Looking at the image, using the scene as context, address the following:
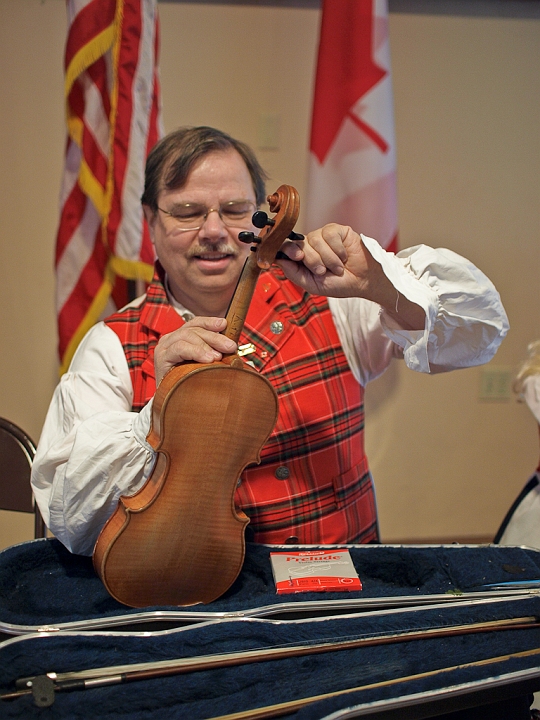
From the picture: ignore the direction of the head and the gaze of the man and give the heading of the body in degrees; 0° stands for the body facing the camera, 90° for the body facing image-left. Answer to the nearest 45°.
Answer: approximately 0°

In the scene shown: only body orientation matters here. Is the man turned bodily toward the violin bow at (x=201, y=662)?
yes

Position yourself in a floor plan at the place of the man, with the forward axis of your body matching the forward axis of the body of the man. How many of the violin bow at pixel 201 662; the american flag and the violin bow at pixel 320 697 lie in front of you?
2

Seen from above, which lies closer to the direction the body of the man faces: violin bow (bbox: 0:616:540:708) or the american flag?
the violin bow

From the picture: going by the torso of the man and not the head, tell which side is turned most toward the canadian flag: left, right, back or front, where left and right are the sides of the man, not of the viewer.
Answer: back

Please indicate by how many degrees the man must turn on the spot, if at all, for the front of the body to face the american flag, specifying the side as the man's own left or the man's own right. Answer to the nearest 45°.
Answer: approximately 135° to the man's own right
